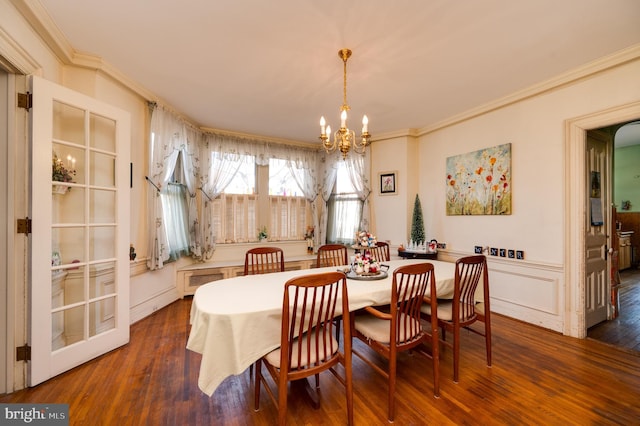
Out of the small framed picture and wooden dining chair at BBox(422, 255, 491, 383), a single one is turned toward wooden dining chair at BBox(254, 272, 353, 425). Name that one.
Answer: the small framed picture

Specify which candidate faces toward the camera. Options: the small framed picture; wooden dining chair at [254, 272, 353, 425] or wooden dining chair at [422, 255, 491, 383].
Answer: the small framed picture

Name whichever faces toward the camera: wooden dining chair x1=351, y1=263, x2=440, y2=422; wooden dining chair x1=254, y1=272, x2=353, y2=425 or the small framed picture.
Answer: the small framed picture

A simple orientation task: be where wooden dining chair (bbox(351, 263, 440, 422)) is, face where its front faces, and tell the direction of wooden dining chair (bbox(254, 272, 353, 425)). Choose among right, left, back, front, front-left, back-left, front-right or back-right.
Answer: left

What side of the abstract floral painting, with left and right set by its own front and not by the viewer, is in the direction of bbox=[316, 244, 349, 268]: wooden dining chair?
front

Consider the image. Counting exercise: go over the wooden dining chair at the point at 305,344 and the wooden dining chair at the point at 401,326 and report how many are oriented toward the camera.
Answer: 0

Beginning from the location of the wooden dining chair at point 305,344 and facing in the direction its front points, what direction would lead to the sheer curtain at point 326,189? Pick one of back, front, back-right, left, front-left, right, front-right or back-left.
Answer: front-right

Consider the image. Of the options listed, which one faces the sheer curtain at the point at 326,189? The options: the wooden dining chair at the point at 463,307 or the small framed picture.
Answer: the wooden dining chair

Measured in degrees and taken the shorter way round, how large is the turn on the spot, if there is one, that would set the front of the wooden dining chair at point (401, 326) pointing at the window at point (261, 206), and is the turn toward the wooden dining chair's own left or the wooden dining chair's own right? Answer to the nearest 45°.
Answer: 0° — it already faces it

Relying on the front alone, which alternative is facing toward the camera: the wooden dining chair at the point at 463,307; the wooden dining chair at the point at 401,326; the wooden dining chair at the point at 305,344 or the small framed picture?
the small framed picture

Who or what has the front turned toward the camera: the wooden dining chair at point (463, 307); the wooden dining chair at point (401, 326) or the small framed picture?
the small framed picture

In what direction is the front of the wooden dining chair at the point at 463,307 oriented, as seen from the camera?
facing away from the viewer and to the left of the viewer

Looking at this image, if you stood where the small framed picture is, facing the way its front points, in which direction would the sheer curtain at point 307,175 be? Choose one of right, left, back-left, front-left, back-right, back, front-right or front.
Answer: right

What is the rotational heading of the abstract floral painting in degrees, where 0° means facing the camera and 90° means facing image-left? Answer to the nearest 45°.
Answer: approximately 45°

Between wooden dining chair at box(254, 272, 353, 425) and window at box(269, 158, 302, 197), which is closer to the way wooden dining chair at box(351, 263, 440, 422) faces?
the window

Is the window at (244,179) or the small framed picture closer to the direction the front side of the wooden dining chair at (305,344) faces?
the window
